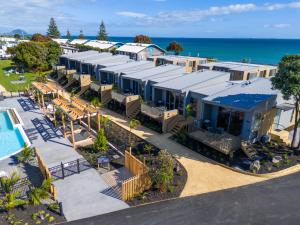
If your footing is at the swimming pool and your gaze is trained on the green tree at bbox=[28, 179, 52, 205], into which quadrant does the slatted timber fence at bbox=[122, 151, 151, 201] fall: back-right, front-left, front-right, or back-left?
front-left

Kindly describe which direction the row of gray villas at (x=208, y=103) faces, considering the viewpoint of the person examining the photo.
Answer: facing the viewer and to the left of the viewer

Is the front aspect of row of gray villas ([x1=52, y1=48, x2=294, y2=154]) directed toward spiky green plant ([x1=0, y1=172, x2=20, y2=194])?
yes

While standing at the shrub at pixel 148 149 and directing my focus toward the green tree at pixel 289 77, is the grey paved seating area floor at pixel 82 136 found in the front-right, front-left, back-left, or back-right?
back-left

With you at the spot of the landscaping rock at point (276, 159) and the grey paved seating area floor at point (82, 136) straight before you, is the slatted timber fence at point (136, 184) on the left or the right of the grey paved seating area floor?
left

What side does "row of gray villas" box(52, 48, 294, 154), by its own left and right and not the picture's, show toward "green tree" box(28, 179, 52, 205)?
front
